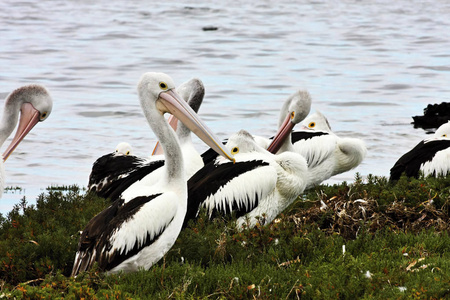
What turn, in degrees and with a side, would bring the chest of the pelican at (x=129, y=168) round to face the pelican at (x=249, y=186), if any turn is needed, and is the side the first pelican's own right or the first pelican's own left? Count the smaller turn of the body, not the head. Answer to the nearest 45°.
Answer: approximately 45° to the first pelican's own right

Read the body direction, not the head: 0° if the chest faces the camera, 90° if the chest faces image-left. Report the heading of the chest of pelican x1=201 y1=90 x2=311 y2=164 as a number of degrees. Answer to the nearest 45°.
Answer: approximately 270°

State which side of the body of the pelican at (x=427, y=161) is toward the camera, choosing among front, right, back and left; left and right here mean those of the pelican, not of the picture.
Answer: right

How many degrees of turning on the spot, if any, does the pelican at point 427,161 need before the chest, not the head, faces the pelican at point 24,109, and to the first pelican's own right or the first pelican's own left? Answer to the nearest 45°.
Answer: approximately 135° to the first pelican's own right

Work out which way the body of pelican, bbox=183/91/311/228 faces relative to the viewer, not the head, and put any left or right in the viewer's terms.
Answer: facing to the right of the viewer

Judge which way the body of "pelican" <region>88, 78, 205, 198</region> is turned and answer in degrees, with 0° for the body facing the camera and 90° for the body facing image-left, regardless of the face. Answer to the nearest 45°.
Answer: approximately 270°

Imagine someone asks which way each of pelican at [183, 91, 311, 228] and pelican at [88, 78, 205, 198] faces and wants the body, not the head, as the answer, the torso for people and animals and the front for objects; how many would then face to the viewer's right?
2
